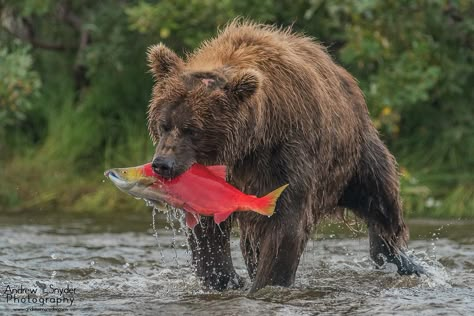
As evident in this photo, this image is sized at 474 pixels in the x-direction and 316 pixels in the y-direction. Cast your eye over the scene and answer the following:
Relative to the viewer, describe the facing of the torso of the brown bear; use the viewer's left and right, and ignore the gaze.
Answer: facing the viewer and to the left of the viewer
